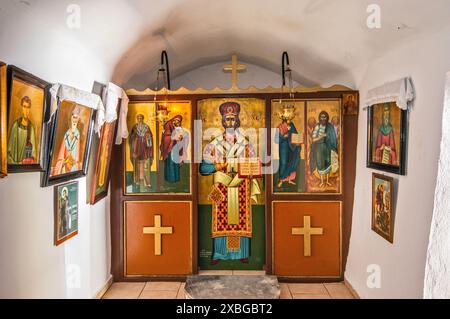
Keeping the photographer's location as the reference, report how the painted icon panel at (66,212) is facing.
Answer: facing the viewer and to the right of the viewer

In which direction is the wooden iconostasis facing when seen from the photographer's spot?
facing the viewer

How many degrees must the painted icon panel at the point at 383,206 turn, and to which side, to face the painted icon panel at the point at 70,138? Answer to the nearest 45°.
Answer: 0° — it already faces it

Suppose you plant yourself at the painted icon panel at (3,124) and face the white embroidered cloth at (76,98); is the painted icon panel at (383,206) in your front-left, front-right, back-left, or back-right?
front-right

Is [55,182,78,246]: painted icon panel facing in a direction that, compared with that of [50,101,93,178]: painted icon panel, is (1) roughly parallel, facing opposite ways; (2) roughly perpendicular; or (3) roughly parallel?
roughly parallel

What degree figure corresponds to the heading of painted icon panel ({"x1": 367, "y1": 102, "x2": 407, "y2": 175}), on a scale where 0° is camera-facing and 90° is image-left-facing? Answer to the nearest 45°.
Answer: approximately 45°

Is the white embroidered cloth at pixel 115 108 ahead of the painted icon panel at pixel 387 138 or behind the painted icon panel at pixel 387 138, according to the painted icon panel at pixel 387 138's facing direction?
ahead

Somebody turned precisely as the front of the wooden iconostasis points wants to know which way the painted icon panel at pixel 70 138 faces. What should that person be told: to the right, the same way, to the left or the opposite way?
to the left

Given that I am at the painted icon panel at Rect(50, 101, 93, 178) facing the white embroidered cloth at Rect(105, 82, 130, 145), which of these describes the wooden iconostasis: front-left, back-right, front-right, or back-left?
front-right

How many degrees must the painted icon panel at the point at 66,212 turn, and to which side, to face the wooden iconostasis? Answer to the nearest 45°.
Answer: approximately 45° to its left

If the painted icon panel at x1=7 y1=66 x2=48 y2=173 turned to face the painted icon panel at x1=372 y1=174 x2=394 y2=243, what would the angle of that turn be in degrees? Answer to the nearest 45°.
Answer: approximately 45° to its left

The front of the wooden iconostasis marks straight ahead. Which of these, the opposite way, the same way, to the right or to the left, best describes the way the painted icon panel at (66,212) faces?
to the left

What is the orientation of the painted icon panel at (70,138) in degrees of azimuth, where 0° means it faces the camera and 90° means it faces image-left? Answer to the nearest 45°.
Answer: approximately 315°

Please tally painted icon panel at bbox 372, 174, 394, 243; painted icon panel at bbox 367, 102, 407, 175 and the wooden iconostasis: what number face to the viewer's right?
0

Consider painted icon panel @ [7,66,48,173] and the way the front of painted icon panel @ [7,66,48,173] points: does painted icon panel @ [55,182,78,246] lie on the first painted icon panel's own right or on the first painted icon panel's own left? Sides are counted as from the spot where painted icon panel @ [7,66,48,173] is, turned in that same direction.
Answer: on the first painted icon panel's own left
